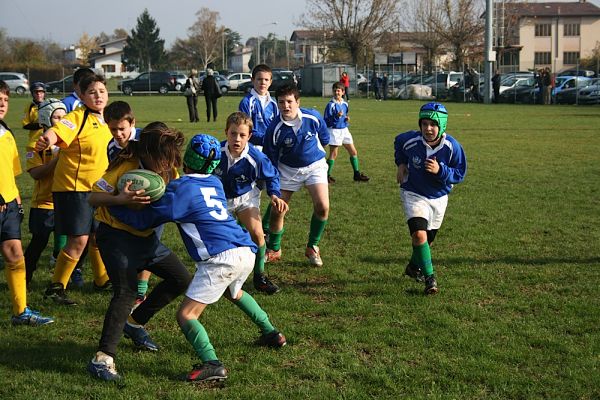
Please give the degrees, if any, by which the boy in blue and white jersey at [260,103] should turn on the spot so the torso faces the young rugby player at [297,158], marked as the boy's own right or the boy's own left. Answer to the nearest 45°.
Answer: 0° — they already face them

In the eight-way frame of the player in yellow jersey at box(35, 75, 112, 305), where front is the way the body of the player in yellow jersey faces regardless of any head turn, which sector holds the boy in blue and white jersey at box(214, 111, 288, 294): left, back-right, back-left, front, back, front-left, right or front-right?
front-left

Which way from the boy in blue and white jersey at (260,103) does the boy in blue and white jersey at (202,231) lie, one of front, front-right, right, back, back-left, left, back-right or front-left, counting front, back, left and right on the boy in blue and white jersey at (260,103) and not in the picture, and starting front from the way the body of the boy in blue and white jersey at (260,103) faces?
front

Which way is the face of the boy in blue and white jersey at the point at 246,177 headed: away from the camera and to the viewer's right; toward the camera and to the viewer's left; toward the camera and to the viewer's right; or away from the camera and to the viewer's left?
toward the camera and to the viewer's left

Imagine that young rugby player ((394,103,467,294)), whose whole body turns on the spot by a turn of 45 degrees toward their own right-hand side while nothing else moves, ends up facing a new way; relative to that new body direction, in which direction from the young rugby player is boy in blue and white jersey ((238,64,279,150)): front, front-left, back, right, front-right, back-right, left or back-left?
right

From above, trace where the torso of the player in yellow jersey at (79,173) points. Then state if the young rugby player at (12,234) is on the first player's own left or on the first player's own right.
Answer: on the first player's own right

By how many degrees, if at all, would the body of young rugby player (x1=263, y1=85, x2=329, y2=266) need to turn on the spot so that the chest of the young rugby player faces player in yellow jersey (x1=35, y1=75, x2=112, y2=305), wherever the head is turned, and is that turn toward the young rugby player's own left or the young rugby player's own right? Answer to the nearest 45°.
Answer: approximately 45° to the young rugby player's own right

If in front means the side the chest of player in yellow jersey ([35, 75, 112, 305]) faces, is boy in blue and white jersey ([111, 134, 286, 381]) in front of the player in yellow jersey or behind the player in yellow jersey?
in front

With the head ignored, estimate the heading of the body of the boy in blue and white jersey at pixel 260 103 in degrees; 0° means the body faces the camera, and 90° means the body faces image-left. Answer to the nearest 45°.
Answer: approximately 0°

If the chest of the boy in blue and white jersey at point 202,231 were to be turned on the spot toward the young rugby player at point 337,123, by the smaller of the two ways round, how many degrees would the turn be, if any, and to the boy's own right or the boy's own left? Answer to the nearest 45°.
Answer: approximately 45° to the boy's own right

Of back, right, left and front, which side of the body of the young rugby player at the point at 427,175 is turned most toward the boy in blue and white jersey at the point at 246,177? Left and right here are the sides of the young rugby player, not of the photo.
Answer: right

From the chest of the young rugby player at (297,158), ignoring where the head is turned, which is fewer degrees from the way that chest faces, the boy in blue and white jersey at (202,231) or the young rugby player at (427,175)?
the boy in blue and white jersey

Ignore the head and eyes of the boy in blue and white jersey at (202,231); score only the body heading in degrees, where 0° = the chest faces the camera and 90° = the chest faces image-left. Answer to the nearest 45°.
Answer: approximately 135°

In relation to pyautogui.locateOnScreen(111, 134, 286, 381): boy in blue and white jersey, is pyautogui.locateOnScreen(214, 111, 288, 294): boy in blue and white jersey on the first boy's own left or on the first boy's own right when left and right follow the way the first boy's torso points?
on the first boy's own right

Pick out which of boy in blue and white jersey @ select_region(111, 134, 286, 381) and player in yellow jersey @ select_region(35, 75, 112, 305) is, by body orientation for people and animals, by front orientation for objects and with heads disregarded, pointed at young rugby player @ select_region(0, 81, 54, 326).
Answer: the boy in blue and white jersey

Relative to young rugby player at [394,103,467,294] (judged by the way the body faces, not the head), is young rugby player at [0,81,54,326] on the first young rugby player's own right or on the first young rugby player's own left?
on the first young rugby player's own right

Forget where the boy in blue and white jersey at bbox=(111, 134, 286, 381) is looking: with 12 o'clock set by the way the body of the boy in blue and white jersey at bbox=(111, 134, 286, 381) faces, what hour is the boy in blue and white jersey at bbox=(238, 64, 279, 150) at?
the boy in blue and white jersey at bbox=(238, 64, 279, 150) is roughly at 2 o'clock from the boy in blue and white jersey at bbox=(111, 134, 286, 381).
